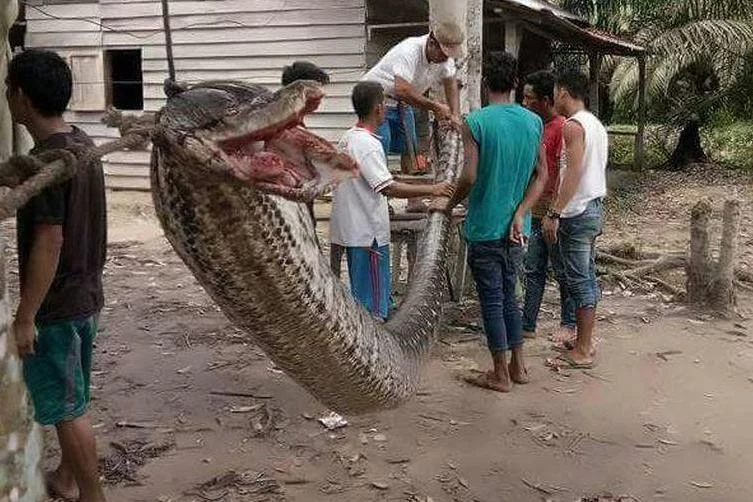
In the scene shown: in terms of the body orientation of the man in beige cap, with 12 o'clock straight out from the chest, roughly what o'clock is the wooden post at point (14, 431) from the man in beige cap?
The wooden post is roughly at 2 o'clock from the man in beige cap.

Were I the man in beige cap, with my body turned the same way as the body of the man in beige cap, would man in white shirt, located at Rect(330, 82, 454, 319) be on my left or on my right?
on my right

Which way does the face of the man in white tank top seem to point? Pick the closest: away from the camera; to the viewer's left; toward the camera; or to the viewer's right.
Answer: to the viewer's left

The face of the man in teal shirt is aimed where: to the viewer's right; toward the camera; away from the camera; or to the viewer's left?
away from the camera

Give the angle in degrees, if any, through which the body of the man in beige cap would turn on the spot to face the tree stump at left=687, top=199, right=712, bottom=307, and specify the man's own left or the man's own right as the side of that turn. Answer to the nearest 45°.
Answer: approximately 90° to the man's own left

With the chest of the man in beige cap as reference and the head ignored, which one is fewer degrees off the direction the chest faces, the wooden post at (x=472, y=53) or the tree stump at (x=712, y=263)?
the tree stump

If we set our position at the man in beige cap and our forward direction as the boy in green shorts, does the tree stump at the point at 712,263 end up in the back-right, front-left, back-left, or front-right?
back-left

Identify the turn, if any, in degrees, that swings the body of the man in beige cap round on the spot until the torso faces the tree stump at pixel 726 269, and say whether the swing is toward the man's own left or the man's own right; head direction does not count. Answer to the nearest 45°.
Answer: approximately 90° to the man's own left

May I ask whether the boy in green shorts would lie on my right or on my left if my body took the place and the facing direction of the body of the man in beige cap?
on my right

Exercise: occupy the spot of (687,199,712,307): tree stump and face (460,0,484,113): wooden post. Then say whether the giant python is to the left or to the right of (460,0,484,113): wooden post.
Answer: left

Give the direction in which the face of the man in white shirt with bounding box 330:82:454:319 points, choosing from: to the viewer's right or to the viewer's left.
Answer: to the viewer's right
